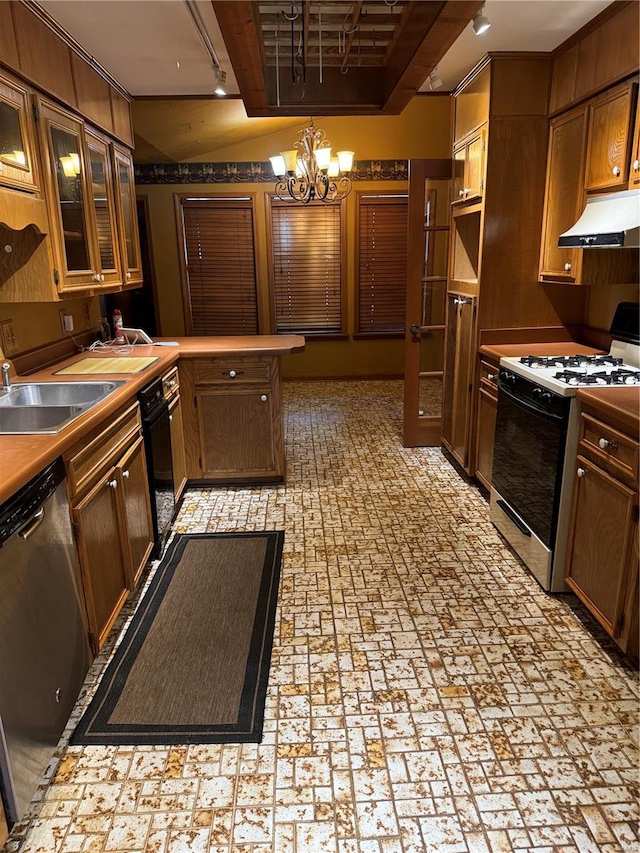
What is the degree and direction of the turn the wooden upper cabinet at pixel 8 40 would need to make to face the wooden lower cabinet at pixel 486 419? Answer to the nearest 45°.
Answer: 0° — it already faces it

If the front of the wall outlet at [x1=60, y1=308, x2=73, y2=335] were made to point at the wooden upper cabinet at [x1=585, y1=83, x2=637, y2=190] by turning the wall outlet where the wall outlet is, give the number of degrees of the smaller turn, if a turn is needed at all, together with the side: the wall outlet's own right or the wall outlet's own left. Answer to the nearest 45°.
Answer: approximately 45° to the wall outlet's own right

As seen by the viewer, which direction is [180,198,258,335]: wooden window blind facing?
toward the camera

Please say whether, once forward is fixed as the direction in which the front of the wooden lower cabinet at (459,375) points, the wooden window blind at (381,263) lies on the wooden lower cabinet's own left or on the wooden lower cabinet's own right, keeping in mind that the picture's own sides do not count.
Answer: on the wooden lower cabinet's own right

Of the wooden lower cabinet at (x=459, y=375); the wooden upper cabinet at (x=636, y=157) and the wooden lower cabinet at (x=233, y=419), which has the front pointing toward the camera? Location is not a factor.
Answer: the wooden lower cabinet at (x=233, y=419)

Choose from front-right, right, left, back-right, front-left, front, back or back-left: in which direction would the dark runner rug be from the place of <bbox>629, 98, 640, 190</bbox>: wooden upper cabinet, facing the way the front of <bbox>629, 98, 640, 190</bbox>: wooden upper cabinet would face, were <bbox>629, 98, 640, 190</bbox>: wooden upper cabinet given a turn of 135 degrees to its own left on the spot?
right

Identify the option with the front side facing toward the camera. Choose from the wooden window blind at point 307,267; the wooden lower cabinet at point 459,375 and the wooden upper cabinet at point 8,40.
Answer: the wooden window blind

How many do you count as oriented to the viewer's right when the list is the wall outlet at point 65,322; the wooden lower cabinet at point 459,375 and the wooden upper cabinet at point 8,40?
2

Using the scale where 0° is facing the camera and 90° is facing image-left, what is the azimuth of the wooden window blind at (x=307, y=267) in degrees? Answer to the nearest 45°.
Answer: approximately 0°

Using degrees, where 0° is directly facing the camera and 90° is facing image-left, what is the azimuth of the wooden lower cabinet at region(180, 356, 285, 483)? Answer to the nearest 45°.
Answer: approximately 0°

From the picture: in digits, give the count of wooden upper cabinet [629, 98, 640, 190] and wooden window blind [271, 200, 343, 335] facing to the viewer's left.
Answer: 1

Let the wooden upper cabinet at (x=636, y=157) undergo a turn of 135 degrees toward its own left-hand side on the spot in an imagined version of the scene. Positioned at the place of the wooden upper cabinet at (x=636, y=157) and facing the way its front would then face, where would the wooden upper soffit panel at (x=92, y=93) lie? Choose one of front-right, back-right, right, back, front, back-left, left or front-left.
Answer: back-right

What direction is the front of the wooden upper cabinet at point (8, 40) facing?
to the viewer's right

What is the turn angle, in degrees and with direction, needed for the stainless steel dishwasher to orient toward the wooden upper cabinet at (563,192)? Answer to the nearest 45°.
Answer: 0° — it already faces it

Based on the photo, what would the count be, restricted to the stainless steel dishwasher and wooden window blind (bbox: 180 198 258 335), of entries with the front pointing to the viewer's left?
0

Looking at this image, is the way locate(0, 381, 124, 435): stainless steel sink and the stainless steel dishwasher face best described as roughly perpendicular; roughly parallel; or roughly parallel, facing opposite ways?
roughly parallel

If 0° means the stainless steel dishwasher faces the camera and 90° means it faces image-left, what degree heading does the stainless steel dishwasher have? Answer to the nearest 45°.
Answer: approximately 270°

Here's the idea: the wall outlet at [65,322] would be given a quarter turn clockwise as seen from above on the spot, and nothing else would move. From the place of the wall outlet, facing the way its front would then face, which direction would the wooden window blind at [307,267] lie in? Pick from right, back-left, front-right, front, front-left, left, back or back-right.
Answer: back-left
